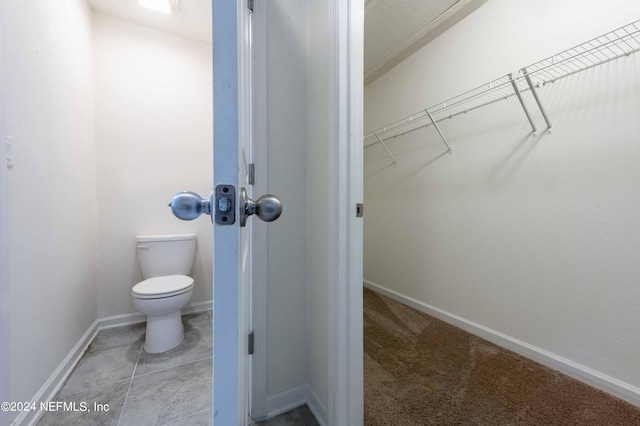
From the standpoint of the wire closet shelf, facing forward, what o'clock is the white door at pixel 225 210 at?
The white door is roughly at 11 o'clock from the wire closet shelf.

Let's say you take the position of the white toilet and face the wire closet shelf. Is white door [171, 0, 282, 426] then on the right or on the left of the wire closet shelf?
right

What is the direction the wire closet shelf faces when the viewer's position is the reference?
facing the viewer and to the left of the viewer

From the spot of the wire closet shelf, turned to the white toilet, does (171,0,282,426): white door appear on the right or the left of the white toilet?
left

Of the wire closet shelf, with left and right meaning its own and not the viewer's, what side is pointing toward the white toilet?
front
